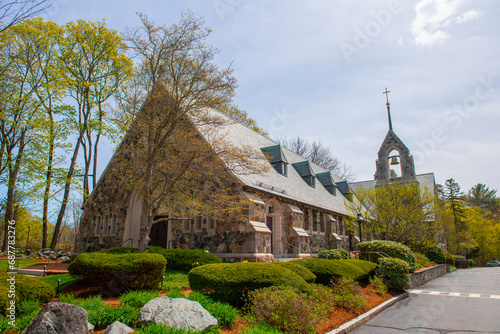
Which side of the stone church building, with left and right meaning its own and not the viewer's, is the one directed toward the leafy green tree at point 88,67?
right

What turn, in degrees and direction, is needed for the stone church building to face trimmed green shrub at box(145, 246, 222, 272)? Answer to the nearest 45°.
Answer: approximately 45° to its left

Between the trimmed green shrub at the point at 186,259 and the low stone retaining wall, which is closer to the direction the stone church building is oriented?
the trimmed green shrub

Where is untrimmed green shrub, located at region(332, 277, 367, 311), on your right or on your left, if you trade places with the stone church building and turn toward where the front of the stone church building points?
on your left

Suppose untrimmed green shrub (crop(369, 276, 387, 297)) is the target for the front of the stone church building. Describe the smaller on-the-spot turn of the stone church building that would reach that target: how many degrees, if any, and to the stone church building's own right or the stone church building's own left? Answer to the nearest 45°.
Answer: approximately 90° to the stone church building's own left

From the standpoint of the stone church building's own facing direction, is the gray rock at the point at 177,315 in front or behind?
in front

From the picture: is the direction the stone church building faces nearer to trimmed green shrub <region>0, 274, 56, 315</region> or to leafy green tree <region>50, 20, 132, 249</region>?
the trimmed green shrub

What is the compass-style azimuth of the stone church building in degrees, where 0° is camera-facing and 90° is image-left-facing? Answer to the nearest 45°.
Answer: approximately 45°

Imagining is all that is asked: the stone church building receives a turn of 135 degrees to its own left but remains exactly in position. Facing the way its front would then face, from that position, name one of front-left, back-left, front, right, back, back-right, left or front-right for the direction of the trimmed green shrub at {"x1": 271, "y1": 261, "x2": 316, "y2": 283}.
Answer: right

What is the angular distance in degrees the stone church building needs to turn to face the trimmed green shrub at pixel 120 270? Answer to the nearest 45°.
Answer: approximately 45° to its left

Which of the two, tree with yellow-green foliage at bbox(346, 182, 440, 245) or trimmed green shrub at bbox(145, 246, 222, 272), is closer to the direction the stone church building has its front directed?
the trimmed green shrub
